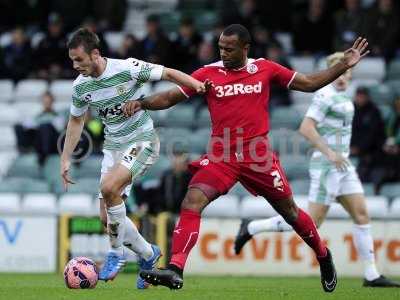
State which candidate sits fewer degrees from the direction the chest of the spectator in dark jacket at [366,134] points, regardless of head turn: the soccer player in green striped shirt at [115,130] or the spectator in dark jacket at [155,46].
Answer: the soccer player in green striped shirt

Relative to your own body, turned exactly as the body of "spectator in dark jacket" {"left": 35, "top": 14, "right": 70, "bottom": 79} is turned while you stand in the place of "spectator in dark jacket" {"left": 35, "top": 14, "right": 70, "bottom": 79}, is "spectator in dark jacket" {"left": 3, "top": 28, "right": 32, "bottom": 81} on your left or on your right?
on your right

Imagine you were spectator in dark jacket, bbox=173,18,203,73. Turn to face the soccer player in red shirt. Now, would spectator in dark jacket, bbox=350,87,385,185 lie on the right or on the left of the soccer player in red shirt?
left

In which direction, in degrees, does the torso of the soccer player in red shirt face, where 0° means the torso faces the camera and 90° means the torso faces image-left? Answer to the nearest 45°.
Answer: approximately 0°
